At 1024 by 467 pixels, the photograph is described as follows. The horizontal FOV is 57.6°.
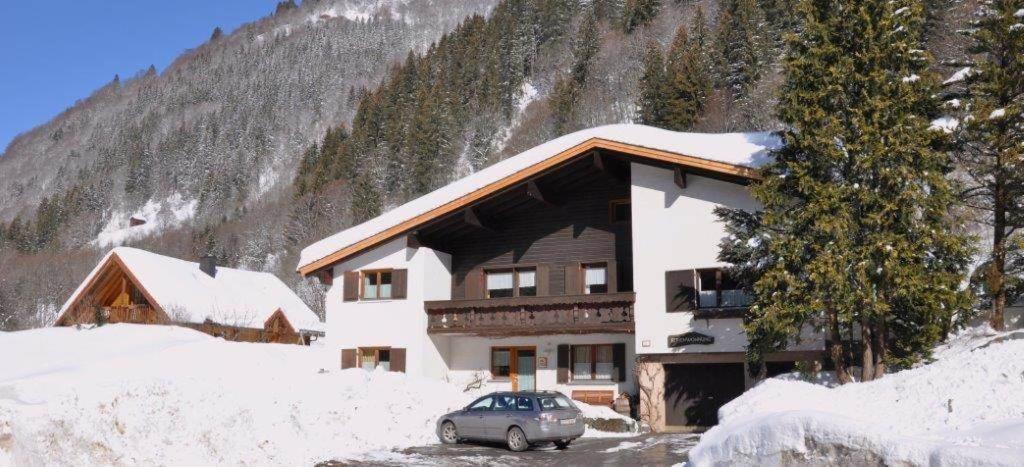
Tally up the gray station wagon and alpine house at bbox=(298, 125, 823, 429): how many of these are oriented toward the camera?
1

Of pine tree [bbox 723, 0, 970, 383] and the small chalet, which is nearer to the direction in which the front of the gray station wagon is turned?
the small chalet

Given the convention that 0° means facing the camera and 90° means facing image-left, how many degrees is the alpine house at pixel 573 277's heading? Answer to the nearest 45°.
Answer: approximately 0°

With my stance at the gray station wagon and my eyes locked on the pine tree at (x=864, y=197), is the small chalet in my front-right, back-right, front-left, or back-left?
back-left

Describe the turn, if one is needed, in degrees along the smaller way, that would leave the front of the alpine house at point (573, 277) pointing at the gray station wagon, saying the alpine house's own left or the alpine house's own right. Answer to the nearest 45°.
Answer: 0° — it already faces it

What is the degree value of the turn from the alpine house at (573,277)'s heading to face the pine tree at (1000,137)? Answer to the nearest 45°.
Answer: approximately 45° to its left

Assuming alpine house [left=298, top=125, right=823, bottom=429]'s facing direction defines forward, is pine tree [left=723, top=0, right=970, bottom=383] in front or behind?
in front

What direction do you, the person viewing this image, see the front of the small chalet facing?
facing the viewer and to the left of the viewer

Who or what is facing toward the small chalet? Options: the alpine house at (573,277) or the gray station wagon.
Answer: the gray station wagon

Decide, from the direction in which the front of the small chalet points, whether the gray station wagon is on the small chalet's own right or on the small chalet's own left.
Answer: on the small chalet's own left

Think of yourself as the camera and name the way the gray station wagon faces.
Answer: facing away from the viewer and to the left of the viewer

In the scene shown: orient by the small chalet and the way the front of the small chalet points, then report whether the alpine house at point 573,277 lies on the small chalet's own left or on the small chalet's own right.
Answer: on the small chalet's own left
